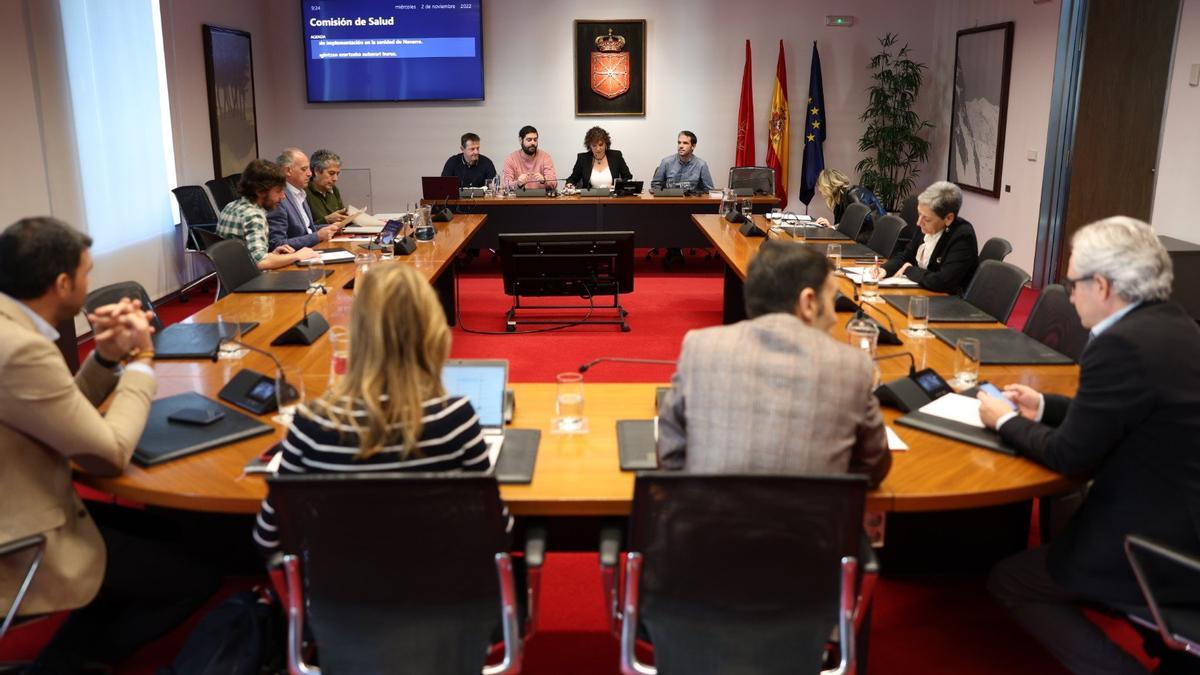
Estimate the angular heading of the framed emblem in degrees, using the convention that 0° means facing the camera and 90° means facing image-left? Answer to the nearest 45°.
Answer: approximately 0°

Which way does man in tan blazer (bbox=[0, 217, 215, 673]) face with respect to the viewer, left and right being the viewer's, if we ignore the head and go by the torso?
facing away from the viewer and to the right of the viewer

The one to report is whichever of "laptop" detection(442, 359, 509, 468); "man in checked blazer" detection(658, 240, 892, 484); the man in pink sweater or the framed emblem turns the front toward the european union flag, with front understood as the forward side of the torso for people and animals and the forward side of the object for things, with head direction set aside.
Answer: the man in checked blazer

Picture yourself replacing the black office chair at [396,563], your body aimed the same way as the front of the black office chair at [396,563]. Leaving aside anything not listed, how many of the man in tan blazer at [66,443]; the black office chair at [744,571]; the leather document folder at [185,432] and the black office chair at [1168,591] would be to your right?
2

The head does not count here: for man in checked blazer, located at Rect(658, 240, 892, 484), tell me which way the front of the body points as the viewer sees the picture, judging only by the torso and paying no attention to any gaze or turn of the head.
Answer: away from the camera

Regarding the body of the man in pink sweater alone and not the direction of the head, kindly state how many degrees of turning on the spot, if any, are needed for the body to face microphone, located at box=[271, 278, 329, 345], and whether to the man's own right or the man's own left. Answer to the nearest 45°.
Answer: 0° — they already face it

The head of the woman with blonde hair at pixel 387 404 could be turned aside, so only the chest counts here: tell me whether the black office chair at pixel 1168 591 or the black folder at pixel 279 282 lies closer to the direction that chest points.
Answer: the black folder

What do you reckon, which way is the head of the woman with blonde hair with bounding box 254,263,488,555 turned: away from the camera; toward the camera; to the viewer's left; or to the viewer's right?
away from the camera

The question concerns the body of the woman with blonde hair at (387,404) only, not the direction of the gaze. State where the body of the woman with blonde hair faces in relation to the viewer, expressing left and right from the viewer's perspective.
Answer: facing away from the viewer

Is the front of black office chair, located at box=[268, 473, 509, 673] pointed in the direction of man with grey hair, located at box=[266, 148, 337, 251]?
yes

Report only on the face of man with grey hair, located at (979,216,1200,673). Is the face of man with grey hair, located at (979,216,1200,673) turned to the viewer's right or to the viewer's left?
to the viewer's left

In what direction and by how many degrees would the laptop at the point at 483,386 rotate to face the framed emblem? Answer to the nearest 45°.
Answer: approximately 180°

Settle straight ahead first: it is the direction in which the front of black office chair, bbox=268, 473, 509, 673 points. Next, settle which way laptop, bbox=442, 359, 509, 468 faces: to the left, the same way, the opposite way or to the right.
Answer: the opposite way
